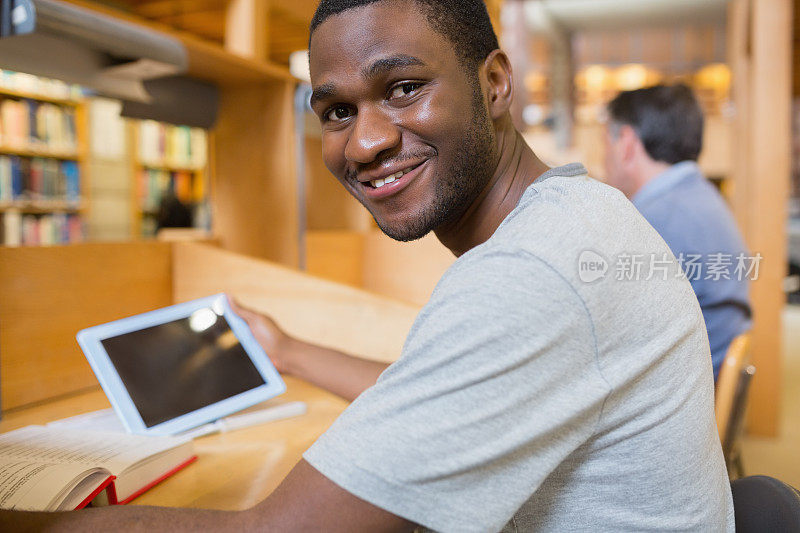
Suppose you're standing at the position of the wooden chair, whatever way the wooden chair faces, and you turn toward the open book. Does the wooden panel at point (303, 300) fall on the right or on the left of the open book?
right

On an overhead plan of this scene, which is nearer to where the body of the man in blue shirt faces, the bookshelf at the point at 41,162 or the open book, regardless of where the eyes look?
the bookshelf

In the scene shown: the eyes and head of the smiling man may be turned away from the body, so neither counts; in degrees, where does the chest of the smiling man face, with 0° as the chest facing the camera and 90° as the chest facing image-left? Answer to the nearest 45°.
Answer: approximately 90°

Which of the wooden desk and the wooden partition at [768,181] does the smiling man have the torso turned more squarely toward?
the wooden desk

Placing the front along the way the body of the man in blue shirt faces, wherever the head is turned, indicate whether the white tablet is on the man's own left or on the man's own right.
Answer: on the man's own left

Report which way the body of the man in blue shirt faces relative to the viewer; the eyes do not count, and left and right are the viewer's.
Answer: facing away from the viewer and to the left of the viewer

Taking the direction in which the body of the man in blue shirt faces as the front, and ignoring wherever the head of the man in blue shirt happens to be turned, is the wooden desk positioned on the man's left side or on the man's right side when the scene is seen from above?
on the man's left side
